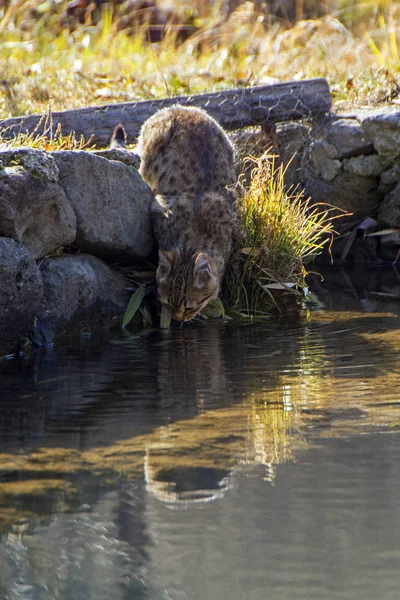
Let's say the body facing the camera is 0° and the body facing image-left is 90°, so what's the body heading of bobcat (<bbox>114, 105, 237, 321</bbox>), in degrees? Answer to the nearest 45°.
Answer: approximately 0°

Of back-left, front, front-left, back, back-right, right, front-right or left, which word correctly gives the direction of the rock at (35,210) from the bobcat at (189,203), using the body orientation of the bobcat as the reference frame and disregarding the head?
front-right

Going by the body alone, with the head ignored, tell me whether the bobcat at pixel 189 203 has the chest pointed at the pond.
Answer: yes

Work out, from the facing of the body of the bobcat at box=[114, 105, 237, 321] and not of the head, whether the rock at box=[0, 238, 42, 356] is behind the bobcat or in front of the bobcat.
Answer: in front

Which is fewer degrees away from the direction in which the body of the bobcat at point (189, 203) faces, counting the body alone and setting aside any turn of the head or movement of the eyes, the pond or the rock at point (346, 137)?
the pond

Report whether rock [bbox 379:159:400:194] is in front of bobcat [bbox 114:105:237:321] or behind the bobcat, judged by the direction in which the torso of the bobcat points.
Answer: behind

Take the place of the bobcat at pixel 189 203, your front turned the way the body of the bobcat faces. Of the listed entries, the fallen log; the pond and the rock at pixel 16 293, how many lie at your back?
1

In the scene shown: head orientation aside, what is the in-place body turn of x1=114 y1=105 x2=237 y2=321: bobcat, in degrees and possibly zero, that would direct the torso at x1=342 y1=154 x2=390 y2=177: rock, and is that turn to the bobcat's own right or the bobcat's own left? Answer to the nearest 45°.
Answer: approximately 135° to the bobcat's own left

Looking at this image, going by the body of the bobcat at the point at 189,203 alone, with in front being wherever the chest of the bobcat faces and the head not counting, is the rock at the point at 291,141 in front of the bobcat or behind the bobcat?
behind
